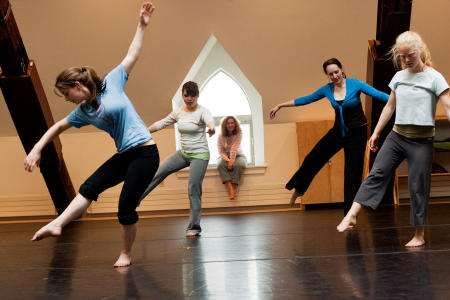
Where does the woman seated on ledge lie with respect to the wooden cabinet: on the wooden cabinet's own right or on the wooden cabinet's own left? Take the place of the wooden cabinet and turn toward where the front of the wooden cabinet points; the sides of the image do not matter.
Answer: on the wooden cabinet's own right

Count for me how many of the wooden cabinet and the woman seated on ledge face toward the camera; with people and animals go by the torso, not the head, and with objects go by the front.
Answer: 2

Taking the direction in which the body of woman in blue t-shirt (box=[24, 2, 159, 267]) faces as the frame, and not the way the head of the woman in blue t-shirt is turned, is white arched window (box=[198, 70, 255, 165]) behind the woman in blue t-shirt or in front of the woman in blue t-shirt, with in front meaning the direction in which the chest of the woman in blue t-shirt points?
behind

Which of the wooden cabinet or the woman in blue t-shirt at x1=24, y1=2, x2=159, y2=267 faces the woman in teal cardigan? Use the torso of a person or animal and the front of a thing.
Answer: the wooden cabinet

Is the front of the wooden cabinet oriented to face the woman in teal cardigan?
yes

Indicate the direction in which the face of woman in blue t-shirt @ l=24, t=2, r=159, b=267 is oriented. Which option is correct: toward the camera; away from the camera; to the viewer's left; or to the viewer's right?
to the viewer's left

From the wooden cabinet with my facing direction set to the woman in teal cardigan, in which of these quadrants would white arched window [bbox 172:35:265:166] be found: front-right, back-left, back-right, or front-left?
back-right

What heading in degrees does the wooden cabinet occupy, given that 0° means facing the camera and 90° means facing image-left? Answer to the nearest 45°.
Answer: approximately 0°

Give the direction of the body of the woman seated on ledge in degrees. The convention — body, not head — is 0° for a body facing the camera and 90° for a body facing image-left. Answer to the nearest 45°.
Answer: approximately 0°

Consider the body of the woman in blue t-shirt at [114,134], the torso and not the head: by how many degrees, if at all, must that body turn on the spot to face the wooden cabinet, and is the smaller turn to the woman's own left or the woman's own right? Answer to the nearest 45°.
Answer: approximately 180°

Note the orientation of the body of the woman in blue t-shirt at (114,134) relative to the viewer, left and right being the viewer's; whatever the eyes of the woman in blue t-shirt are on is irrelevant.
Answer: facing the viewer and to the left of the viewer
